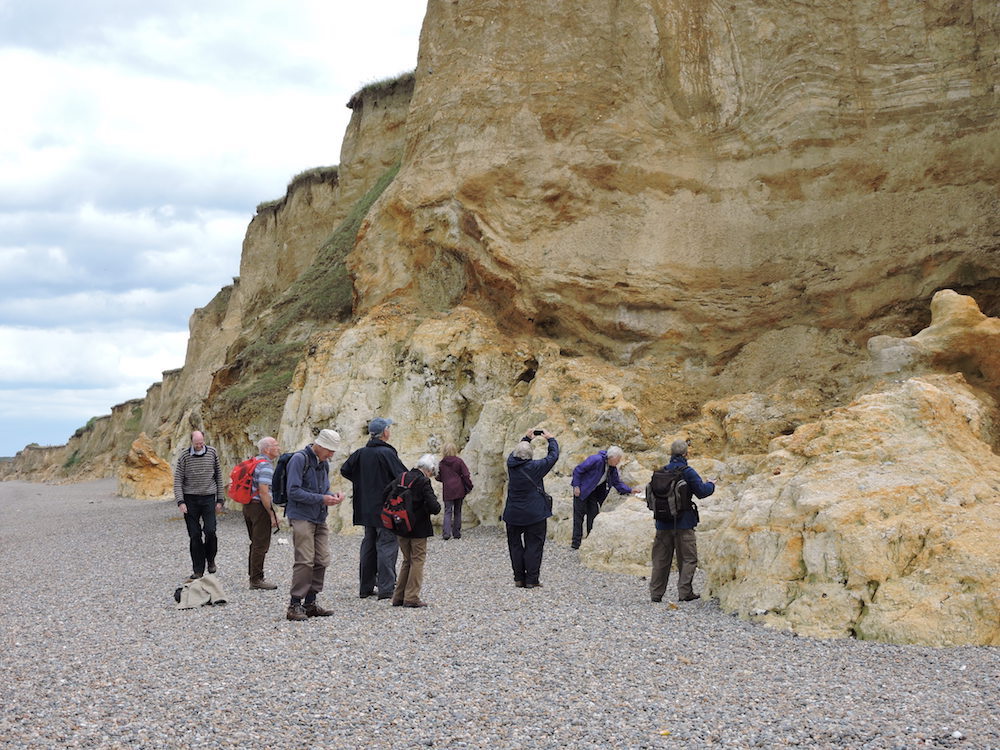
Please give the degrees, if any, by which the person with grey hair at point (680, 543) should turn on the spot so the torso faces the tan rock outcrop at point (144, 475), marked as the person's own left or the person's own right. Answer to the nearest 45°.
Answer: approximately 90° to the person's own left

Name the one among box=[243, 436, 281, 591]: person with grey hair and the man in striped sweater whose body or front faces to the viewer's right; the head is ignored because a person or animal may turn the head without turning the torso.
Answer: the person with grey hair

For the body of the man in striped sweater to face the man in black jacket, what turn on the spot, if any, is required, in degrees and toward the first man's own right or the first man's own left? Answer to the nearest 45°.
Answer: approximately 45° to the first man's own left

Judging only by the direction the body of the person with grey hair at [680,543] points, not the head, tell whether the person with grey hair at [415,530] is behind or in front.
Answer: behind

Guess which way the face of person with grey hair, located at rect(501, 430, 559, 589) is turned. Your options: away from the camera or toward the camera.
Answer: away from the camera

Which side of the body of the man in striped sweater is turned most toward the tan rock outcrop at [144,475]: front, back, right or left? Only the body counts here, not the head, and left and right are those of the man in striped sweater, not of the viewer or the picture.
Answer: back

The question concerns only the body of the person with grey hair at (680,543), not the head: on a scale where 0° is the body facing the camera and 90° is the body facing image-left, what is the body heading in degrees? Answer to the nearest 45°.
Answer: approximately 225°

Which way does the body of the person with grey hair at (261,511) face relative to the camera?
to the viewer's right

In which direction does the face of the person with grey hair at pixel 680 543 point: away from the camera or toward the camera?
away from the camera

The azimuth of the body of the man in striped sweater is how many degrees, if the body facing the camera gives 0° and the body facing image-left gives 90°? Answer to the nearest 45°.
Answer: approximately 0°

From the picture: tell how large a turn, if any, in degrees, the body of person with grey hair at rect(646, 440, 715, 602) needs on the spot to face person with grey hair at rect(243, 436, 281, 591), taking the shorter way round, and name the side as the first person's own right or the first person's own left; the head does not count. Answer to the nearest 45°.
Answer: approximately 135° to the first person's own left

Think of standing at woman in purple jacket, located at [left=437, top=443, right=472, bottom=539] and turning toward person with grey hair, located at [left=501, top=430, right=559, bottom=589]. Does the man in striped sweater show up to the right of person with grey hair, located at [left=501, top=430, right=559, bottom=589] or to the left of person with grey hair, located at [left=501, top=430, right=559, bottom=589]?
right

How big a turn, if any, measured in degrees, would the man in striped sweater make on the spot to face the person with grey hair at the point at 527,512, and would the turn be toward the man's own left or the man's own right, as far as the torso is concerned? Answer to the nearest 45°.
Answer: approximately 45° to the man's own left

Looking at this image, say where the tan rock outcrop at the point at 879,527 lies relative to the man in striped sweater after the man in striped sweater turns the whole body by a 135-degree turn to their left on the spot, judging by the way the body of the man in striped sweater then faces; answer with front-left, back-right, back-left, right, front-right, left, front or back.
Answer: right

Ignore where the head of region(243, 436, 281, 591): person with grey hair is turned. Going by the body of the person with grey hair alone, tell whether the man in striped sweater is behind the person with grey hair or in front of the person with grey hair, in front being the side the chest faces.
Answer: behind
